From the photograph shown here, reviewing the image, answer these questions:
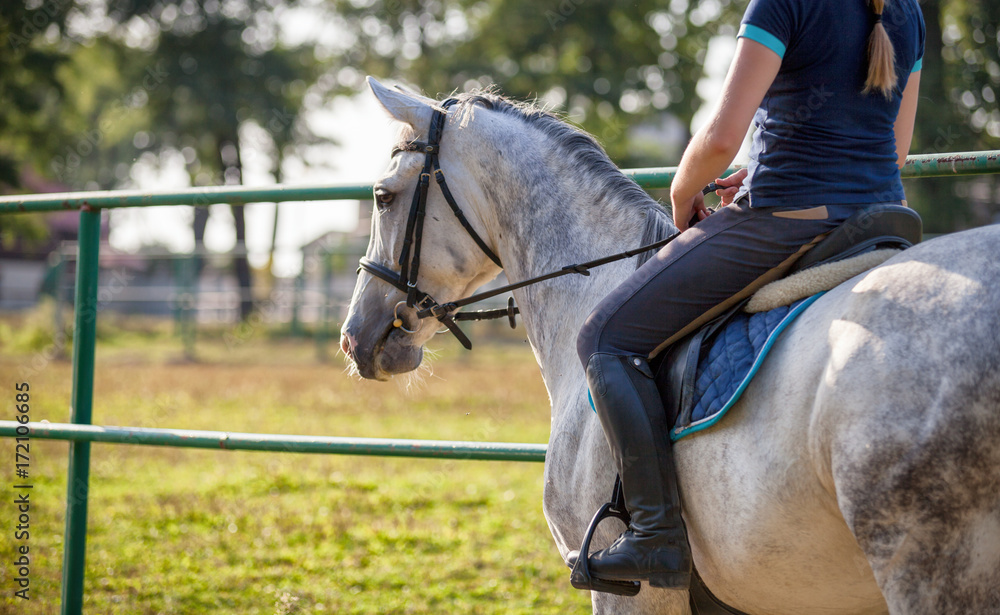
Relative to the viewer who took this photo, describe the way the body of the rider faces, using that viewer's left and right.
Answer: facing away from the viewer and to the left of the viewer

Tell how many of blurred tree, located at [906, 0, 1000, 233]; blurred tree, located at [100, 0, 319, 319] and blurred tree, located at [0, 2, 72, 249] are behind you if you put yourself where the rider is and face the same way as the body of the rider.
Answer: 0

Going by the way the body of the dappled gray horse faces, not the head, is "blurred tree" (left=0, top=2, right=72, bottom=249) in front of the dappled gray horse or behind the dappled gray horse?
in front

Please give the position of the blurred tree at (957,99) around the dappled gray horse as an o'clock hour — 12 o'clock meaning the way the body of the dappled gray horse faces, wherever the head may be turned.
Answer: The blurred tree is roughly at 2 o'clock from the dappled gray horse.

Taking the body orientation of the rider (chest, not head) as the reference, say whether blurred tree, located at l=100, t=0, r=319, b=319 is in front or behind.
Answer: in front

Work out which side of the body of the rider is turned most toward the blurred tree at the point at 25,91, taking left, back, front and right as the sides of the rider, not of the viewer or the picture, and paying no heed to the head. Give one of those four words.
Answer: front

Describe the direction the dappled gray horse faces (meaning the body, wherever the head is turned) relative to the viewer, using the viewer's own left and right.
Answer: facing away from the viewer and to the left of the viewer

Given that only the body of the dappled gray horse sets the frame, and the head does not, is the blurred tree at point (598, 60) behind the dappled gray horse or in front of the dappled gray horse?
in front

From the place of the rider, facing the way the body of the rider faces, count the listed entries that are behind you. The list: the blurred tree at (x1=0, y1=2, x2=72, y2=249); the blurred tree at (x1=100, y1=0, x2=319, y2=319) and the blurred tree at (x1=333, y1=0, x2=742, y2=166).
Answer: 0

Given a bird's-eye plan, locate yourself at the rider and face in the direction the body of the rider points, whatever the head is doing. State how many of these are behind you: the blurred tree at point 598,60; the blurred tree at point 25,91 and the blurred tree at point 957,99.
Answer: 0
